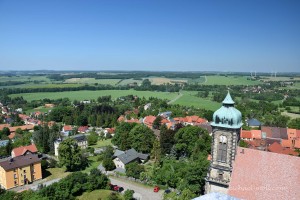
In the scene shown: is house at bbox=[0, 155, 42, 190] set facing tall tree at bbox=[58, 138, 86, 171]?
no

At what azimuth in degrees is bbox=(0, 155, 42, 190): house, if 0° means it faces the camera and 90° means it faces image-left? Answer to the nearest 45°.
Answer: approximately 315°

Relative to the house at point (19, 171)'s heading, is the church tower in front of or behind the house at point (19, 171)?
in front

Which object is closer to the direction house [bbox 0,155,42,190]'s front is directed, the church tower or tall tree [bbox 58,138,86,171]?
the church tower
